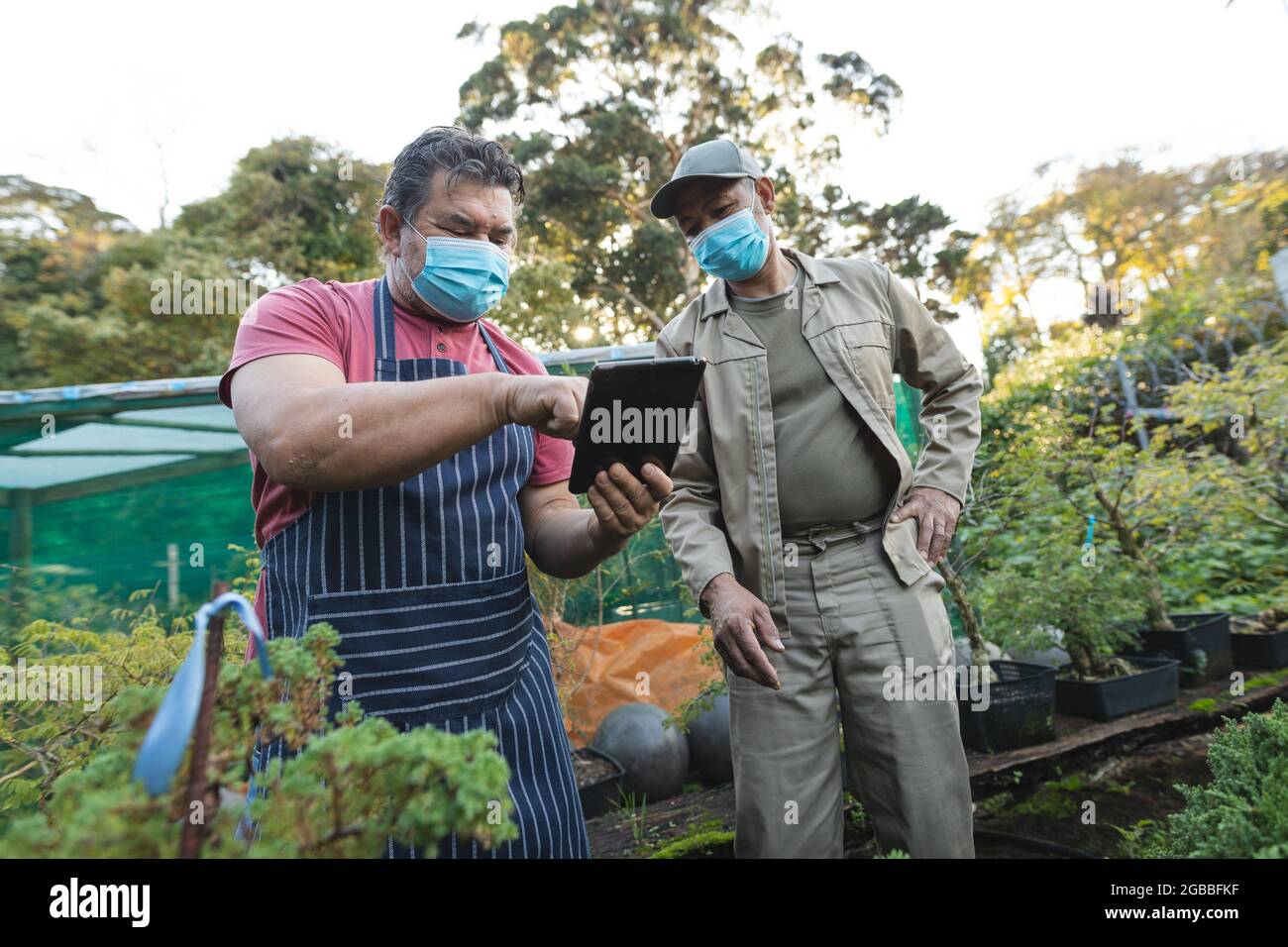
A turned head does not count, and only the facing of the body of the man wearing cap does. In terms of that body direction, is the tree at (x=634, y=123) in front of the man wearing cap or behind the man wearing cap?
behind

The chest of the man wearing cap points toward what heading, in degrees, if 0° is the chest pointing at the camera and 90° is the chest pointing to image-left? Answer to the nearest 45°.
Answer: approximately 0°

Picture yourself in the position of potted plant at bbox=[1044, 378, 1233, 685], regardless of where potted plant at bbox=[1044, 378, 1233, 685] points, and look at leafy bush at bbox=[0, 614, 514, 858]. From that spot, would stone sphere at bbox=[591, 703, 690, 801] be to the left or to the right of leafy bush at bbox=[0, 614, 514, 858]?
right

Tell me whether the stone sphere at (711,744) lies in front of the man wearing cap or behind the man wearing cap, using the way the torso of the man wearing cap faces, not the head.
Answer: behind

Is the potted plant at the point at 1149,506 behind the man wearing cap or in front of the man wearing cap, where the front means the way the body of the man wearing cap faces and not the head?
behind

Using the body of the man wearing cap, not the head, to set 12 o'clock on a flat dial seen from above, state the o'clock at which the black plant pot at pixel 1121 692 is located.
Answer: The black plant pot is roughly at 7 o'clock from the man wearing cap.

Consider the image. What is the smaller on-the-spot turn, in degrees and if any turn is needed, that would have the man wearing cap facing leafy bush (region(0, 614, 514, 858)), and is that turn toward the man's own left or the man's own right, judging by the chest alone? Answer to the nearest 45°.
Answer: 0° — they already face it

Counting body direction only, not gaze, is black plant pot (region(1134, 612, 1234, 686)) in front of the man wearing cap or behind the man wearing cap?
behind

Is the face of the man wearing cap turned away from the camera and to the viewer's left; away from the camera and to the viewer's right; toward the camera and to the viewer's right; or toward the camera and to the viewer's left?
toward the camera and to the viewer's left
